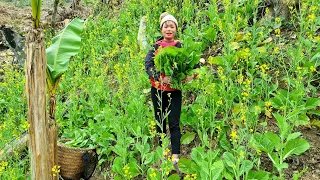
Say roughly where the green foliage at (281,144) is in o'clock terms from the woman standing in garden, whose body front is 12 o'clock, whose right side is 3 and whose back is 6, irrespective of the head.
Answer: The green foliage is roughly at 10 o'clock from the woman standing in garden.

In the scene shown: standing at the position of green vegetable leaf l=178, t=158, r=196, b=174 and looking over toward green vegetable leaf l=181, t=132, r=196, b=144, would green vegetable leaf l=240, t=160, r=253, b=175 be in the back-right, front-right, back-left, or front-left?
back-right

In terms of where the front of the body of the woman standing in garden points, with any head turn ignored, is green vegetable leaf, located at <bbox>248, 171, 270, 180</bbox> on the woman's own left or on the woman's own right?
on the woman's own left

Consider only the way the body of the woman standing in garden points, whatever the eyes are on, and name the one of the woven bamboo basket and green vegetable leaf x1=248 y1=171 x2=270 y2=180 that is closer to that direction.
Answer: the green vegetable leaf

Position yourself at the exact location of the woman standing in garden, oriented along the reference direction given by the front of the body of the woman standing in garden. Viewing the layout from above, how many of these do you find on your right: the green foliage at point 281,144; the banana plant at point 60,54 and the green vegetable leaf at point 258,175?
1

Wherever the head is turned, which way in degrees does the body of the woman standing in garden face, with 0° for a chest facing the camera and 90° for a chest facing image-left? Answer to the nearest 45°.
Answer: approximately 0°

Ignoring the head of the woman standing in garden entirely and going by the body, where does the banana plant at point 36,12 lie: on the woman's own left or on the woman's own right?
on the woman's own right

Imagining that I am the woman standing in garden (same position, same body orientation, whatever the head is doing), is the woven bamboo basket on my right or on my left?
on my right

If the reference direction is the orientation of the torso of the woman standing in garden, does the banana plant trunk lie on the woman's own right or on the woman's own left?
on the woman's own right

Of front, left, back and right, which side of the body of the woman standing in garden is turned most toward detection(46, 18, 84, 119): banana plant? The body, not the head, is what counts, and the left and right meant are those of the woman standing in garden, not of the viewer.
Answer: right
